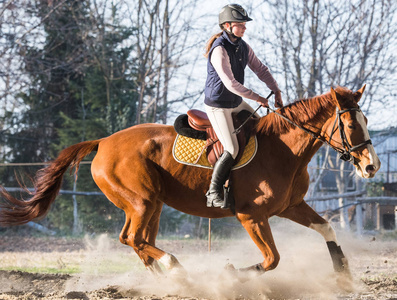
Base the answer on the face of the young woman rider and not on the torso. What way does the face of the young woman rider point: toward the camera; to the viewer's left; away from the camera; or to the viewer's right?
to the viewer's right

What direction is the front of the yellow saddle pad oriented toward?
to the viewer's right

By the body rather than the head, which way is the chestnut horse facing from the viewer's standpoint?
to the viewer's right
